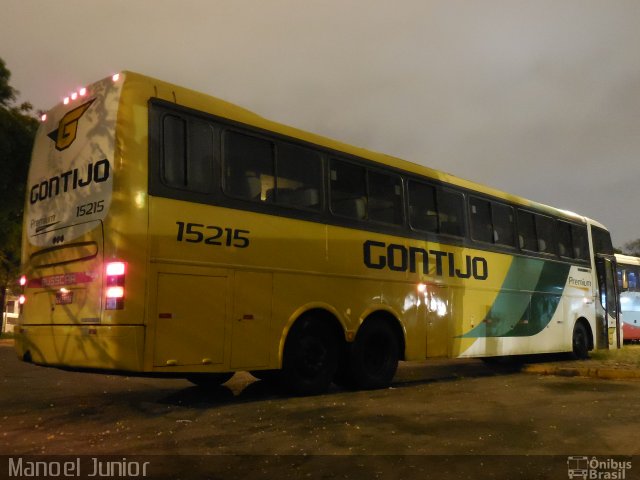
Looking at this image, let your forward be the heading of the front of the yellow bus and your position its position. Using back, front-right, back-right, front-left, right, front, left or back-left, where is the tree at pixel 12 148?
left

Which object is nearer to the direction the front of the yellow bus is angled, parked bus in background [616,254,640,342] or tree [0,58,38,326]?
the parked bus in background

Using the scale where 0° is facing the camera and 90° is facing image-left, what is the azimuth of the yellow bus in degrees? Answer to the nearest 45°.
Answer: approximately 225°

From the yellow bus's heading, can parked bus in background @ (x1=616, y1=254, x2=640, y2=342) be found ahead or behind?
ahead
